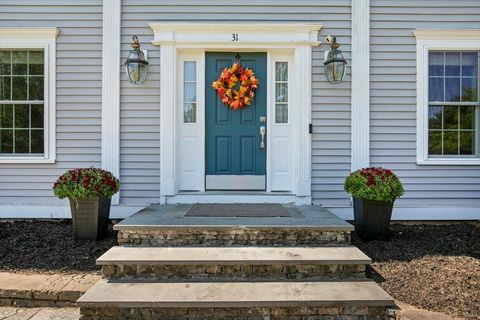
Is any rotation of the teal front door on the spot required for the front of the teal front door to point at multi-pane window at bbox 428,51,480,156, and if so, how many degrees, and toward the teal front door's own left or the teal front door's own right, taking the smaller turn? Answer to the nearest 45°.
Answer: approximately 90° to the teal front door's own left

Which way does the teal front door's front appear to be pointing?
toward the camera

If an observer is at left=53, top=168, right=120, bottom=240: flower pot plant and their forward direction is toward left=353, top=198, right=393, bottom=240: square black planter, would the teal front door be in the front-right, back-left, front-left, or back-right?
front-left

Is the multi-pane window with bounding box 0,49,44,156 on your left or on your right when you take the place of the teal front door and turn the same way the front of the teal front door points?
on your right

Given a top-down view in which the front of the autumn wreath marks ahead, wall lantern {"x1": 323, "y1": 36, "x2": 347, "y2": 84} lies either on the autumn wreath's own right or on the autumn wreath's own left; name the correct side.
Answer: on the autumn wreath's own left

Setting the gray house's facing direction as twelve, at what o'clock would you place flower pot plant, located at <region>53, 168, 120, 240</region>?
The flower pot plant is roughly at 2 o'clock from the gray house.

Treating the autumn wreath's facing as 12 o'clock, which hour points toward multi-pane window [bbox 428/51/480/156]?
The multi-pane window is roughly at 9 o'clock from the autumn wreath.

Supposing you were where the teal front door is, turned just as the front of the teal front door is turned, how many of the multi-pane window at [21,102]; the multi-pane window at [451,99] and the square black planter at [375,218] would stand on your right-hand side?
1

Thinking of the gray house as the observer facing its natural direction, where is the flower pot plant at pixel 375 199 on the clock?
The flower pot plant is roughly at 10 o'clock from the gray house.

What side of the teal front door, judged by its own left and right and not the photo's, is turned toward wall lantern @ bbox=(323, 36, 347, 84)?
left

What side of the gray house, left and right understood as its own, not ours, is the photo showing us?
front

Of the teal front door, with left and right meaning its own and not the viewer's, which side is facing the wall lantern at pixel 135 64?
right

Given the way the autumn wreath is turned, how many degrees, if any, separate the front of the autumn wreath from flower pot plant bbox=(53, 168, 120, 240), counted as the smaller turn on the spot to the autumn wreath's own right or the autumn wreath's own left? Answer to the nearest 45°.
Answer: approximately 45° to the autumn wreath's own right

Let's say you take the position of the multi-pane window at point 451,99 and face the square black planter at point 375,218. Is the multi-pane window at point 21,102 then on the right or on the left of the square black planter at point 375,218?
right
